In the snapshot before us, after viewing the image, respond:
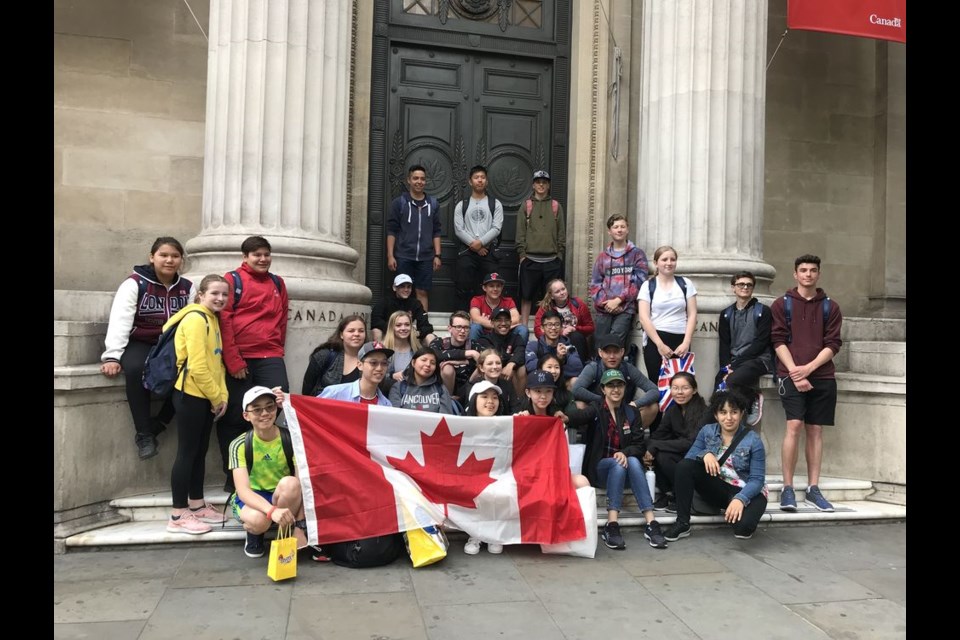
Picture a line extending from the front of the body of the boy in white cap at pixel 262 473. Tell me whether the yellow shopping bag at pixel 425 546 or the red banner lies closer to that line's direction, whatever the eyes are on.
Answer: the yellow shopping bag

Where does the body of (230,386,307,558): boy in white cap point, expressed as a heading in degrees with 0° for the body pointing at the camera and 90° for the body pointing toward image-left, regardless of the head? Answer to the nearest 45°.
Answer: approximately 0°

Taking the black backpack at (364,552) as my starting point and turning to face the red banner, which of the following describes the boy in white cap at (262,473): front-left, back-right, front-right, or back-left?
back-left

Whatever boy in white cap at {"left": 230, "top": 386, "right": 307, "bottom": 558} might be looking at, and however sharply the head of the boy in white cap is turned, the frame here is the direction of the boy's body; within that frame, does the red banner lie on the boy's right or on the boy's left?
on the boy's left

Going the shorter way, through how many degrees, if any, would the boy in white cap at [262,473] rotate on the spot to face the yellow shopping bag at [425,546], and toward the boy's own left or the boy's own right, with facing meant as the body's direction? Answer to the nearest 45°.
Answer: approximately 90° to the boy's own left

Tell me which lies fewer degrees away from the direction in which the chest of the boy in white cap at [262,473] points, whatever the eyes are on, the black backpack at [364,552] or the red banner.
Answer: the black backpack

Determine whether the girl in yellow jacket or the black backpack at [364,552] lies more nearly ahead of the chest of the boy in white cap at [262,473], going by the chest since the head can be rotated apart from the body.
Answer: the black backpack

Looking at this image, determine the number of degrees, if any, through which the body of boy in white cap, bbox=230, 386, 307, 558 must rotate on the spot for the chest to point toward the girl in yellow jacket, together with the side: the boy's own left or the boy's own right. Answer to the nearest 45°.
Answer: approximately 135° to the boy's own right

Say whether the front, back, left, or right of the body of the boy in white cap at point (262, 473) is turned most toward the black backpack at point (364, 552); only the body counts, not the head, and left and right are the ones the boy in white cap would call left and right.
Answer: left
